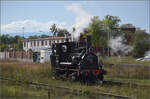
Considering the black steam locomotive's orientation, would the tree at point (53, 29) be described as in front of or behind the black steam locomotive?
behind
